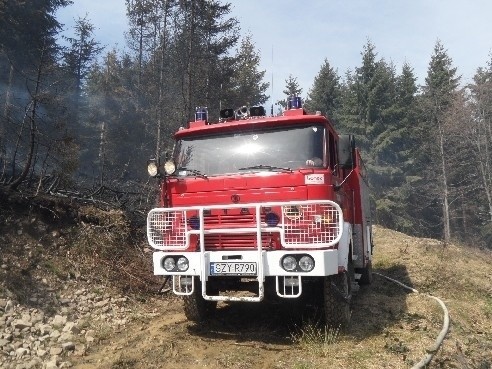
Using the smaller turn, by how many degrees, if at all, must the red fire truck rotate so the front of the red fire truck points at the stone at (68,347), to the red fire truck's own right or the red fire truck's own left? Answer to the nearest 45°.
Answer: approximately 90° to the red fire truck's own right

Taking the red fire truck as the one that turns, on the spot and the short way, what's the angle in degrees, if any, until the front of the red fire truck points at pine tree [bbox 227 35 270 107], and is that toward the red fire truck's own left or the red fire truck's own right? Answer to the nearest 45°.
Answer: approximately 180°

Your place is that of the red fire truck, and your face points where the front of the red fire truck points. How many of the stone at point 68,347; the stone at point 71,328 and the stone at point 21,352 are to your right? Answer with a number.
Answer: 3

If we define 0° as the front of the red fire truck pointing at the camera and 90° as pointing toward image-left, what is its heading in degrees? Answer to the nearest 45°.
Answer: approximately 0°

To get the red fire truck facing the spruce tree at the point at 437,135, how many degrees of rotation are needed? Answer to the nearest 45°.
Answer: approximately 135° to its left

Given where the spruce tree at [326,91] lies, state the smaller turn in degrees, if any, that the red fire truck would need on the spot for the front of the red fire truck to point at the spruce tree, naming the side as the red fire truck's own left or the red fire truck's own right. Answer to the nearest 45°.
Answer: approximately 180°

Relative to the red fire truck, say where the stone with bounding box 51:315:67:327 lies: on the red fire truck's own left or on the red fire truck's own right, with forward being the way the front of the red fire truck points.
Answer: on the red fire truck's own right

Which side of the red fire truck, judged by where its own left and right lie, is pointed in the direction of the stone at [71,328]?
front
